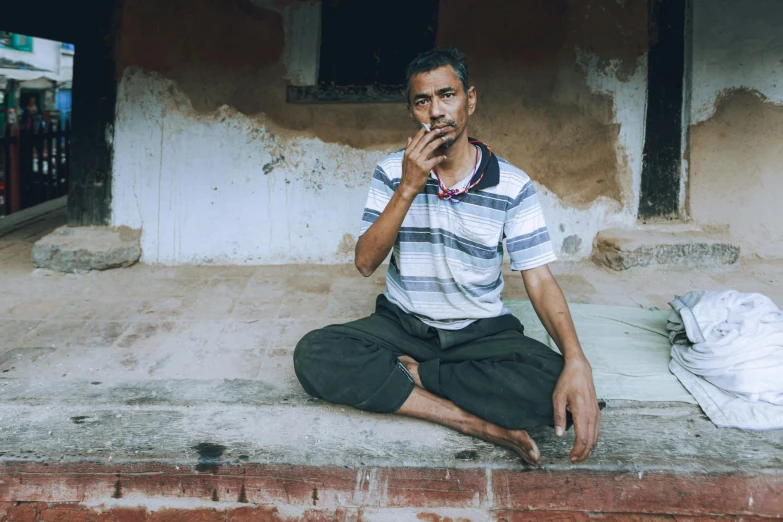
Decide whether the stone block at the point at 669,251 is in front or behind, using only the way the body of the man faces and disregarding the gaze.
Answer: behind

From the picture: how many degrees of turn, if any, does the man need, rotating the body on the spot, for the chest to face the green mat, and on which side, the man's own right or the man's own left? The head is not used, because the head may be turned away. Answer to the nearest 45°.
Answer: approximately 135° to the man's own left

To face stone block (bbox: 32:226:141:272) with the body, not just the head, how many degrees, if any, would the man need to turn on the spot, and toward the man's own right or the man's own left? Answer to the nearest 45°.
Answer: approximately 135° to the man's own right

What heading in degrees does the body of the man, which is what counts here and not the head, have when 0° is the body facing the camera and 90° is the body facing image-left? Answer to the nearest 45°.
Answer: approximately 0°

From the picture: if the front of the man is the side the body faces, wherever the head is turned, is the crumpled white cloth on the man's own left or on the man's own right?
on the man's own left

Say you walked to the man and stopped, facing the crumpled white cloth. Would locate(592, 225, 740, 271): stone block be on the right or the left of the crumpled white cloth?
left

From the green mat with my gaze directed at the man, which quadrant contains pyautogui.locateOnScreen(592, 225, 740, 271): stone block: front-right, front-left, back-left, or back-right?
back-right
